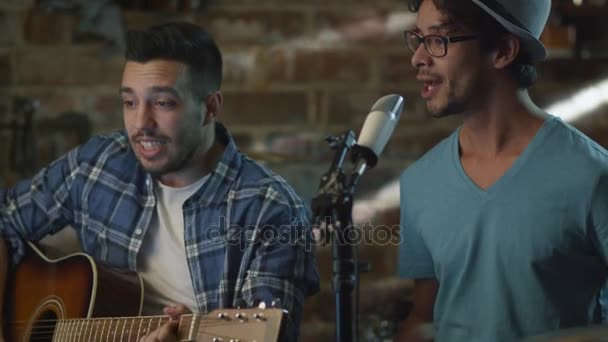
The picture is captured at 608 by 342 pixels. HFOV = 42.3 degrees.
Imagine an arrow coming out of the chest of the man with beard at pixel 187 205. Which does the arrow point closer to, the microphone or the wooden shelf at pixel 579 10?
the microphone

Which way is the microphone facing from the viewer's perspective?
to the viewer's right

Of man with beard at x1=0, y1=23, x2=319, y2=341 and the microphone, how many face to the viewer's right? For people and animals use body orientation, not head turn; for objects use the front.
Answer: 1

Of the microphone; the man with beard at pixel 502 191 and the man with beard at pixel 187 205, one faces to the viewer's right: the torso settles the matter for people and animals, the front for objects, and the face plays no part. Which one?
the microphone

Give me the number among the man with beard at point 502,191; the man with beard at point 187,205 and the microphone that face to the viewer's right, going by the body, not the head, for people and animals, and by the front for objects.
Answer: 1

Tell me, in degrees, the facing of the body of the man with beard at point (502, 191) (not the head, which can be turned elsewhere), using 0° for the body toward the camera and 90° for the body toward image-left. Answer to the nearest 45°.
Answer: approximately 45°

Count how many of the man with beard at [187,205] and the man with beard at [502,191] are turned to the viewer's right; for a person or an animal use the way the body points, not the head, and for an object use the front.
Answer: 0
